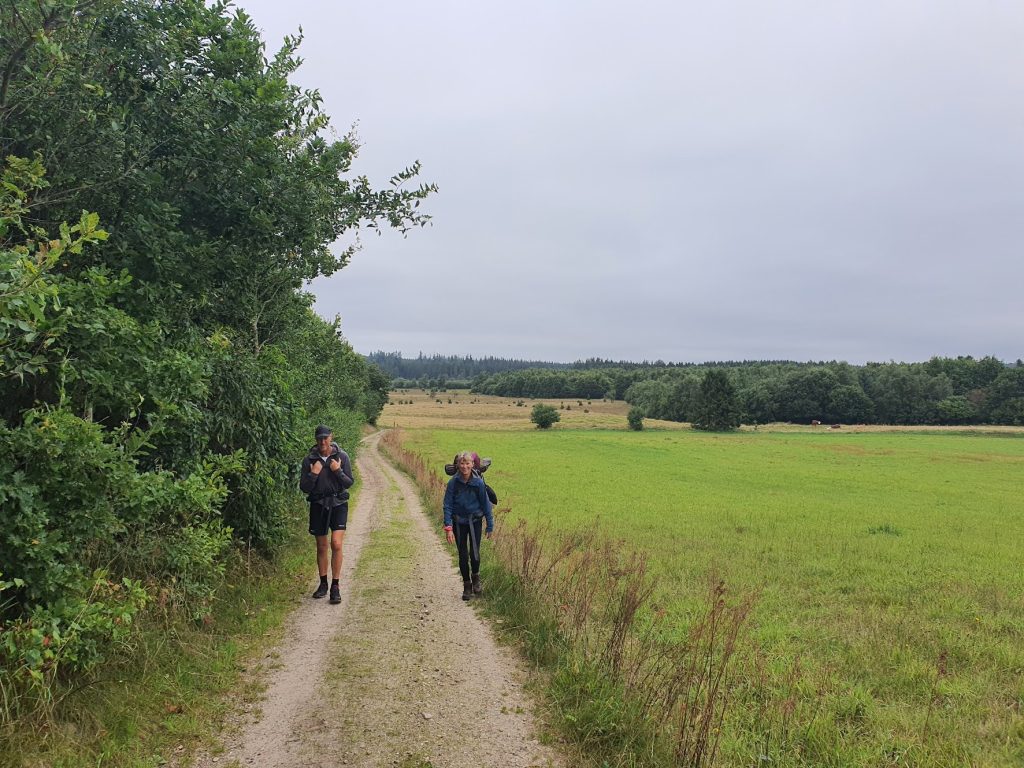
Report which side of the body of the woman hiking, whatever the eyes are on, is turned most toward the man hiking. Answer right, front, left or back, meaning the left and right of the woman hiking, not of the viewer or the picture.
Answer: right

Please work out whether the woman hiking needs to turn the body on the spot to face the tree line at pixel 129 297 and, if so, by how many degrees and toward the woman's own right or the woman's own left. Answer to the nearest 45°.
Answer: approximately 45° to the woman's own right

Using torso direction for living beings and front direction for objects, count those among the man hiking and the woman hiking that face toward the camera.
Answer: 2

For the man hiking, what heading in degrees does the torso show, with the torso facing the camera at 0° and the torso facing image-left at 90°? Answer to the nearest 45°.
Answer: approximately 0°

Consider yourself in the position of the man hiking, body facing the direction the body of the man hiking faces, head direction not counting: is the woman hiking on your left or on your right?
on your left

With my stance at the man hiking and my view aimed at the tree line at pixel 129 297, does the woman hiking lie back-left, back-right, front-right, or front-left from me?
back-left

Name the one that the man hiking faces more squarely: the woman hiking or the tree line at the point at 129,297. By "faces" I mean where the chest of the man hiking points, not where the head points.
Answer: the tree line
